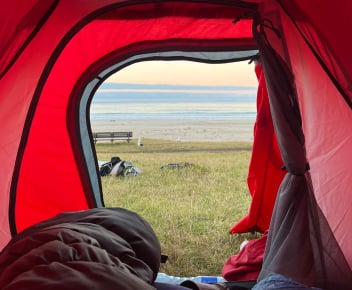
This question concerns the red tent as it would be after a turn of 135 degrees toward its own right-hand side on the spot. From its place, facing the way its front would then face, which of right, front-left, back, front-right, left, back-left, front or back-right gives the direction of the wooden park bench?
back-left

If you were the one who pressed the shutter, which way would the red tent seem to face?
facing away from the viewer
